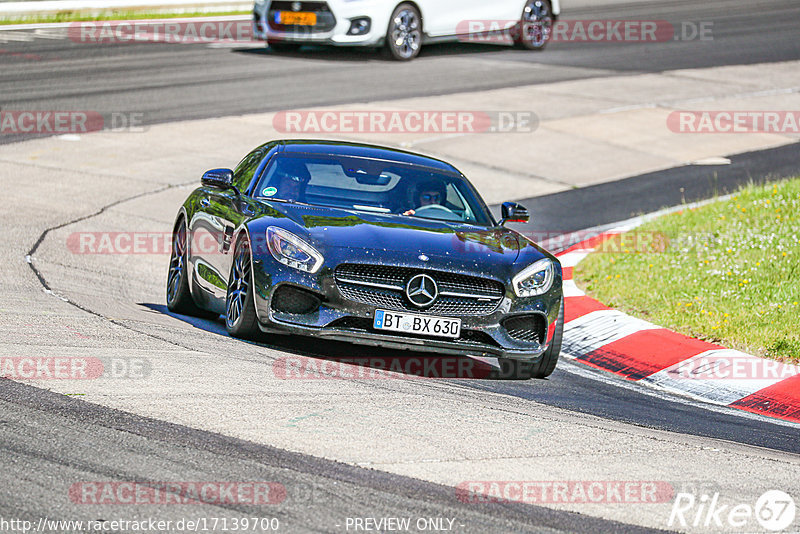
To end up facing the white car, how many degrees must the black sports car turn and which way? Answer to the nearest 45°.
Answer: approximately 135° to its left

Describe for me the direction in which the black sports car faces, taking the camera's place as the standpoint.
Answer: facing the viewer and to the right of the viewer

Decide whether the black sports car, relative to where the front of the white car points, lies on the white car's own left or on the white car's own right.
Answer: on the white car's own left

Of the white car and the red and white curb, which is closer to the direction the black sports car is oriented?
the red and white curb

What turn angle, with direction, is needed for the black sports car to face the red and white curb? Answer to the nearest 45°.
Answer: approximately 45° to its left
